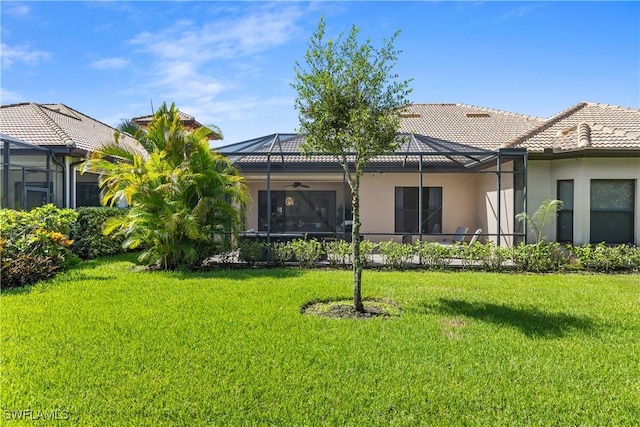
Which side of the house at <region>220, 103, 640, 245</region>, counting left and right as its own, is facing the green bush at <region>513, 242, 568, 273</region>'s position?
back

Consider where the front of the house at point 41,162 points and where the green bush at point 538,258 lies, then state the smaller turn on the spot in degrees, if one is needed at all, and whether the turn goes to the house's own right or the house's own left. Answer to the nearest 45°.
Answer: approximately 135° to the house's own right

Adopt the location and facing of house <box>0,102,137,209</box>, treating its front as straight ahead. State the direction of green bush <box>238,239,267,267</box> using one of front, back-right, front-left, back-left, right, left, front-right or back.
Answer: back-right

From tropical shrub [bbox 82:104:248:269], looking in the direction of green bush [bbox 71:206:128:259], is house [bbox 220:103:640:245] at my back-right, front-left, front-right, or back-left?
back-right

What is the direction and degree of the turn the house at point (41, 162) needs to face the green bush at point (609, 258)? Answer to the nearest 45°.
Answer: approximately 135° to its right

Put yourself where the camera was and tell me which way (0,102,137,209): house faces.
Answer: facing away from the viewer

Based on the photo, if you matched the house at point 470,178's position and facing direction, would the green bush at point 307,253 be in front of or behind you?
behind

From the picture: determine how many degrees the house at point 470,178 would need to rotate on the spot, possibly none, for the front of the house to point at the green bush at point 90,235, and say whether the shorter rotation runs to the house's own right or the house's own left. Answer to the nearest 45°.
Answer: approximately 135° to the house's own left
